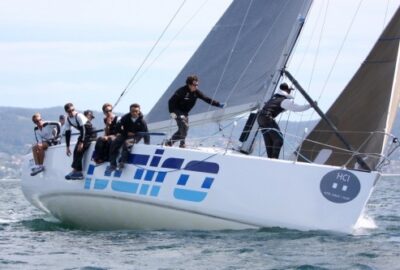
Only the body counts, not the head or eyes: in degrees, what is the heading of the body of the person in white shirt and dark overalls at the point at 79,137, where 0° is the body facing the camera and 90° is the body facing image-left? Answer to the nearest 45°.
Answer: approximately 45°

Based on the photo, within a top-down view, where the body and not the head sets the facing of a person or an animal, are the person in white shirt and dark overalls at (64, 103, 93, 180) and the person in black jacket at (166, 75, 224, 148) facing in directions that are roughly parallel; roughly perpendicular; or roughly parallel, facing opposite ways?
roughly perpendicular

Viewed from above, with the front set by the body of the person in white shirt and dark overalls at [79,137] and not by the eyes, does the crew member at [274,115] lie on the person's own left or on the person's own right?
on the person's own left

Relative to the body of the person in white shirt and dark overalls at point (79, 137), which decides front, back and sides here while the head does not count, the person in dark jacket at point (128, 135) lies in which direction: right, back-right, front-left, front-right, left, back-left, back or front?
left

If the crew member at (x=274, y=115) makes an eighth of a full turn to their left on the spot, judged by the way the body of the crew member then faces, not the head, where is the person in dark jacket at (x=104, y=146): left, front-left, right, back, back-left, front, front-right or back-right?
back-left

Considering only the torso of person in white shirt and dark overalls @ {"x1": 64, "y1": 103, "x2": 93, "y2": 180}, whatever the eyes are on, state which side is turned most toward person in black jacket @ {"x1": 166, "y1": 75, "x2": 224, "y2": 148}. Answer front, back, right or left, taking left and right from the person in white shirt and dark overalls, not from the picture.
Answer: left
